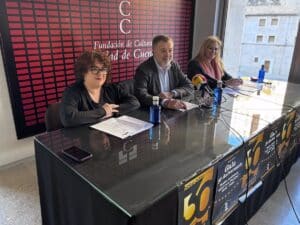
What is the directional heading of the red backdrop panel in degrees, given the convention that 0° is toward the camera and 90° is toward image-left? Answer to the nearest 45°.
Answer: approximately 315°

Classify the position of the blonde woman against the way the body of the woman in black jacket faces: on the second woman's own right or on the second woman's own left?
on the second woman's own left

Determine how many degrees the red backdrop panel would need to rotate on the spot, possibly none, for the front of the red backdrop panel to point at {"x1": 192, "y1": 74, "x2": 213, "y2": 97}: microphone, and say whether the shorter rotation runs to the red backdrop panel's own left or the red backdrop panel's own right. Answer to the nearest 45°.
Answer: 0° — it already faces it

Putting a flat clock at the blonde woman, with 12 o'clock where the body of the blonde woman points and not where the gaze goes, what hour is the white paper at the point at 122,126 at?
The white paper is roughly at 2 o'clock from the blonde woman.

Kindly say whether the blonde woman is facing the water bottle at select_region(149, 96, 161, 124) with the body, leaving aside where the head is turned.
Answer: no

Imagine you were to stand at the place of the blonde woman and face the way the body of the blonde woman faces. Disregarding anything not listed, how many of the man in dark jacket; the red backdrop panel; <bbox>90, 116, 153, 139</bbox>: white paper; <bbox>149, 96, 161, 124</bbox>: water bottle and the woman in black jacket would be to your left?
0

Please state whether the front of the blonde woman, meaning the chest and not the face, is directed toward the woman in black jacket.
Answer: no

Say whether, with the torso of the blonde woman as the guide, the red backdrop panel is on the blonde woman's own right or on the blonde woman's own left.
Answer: on the blonde woman's own right

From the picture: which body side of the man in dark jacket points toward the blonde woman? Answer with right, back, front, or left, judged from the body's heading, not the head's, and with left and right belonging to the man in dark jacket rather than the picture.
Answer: left

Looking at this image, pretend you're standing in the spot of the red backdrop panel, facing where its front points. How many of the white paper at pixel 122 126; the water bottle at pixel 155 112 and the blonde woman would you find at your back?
0

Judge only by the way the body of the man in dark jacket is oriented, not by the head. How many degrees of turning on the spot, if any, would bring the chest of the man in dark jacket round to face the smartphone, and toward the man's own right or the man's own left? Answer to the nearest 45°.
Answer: approximately 45° to the man's own right

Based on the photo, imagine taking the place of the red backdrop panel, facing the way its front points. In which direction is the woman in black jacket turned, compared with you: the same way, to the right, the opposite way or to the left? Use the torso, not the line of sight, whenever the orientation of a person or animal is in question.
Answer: the same way

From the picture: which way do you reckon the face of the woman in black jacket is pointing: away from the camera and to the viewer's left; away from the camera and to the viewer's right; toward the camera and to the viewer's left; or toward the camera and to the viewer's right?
toward the camera and to the viewer's right

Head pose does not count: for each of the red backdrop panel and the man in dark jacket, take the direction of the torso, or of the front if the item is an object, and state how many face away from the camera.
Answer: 0

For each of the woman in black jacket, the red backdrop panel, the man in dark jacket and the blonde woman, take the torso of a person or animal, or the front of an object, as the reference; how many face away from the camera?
0

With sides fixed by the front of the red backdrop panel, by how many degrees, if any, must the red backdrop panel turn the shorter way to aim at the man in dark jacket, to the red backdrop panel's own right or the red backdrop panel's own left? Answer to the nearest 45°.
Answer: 0° — it already faces them

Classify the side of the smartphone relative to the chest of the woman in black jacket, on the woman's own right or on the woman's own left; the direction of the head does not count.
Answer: on the woman's own right

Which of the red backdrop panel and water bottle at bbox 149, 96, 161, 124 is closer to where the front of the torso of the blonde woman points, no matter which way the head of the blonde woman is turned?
the water bottle
